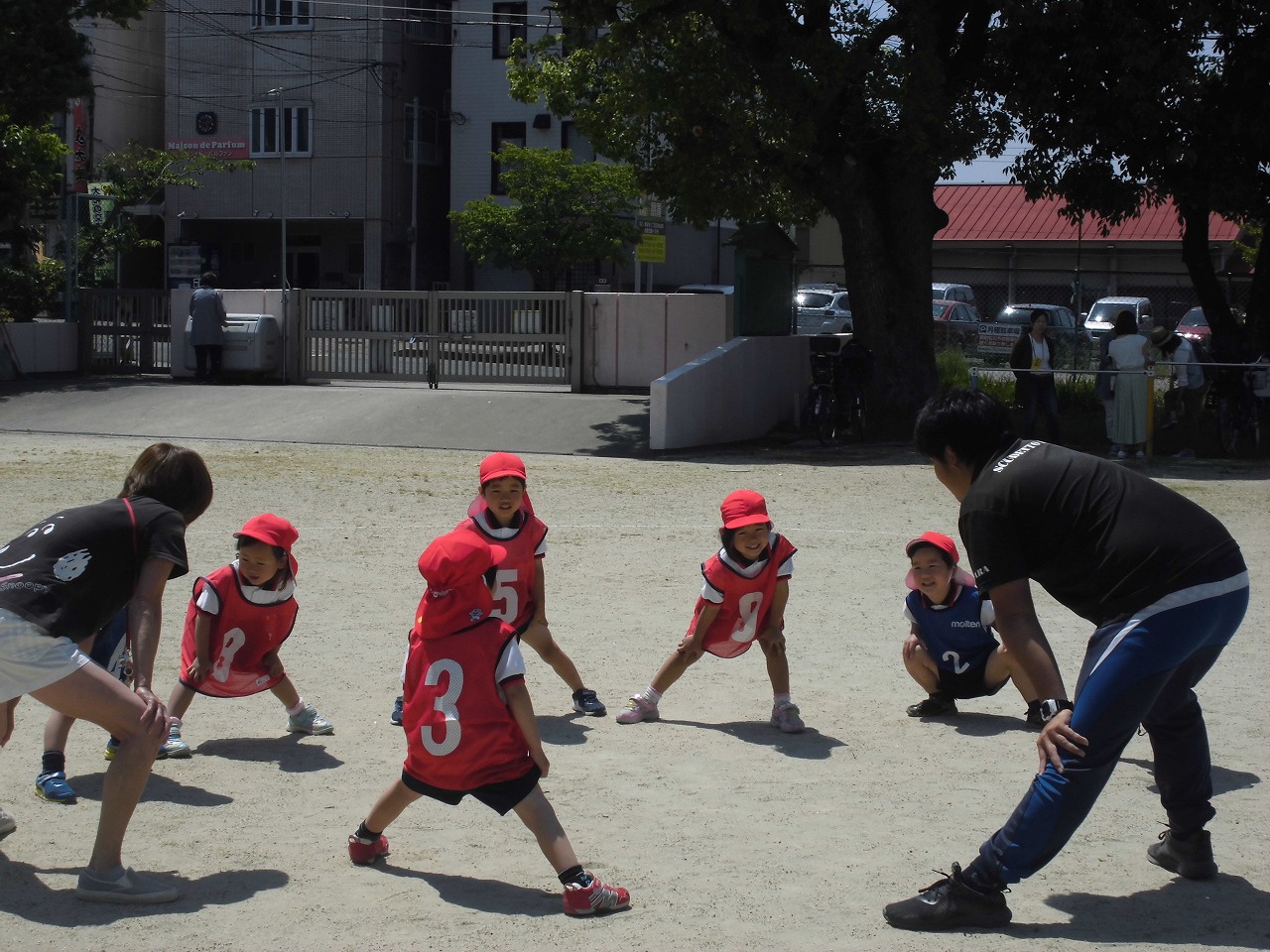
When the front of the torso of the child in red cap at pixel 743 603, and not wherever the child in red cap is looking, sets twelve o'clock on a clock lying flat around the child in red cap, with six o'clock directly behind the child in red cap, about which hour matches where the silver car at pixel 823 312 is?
The silver car is roughly at 6 o'clock from the child in red cap.

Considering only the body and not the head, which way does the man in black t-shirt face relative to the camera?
to the viewer's left

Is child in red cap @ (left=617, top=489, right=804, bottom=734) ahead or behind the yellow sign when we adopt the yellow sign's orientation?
ahead

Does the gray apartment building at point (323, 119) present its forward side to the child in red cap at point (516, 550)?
yes

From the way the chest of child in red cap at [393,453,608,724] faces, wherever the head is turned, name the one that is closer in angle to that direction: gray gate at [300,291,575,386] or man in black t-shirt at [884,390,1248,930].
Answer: the man in black t-shirt

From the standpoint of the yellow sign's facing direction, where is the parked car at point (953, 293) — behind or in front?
behind

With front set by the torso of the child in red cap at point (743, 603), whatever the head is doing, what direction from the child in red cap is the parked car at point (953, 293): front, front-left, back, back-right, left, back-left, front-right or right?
back

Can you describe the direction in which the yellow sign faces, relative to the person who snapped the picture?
facing the viewer

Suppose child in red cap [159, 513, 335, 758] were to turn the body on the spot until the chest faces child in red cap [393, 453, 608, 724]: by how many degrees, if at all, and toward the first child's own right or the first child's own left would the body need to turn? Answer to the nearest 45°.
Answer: approximately 90° to the first child's own left

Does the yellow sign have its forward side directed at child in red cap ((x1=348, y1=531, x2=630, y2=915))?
yes

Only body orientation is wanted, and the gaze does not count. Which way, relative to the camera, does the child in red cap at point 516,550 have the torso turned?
toward the camera

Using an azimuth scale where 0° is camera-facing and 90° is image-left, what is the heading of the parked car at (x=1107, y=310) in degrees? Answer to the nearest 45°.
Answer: approximately 45°

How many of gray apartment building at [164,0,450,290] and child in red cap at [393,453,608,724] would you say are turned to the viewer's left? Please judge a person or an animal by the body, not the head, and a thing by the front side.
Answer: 0

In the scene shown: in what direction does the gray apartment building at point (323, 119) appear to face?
toward the camera

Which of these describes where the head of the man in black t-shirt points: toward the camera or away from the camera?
away from the camera

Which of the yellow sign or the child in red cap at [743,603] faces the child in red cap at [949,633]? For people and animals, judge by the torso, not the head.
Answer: the yellow sign
